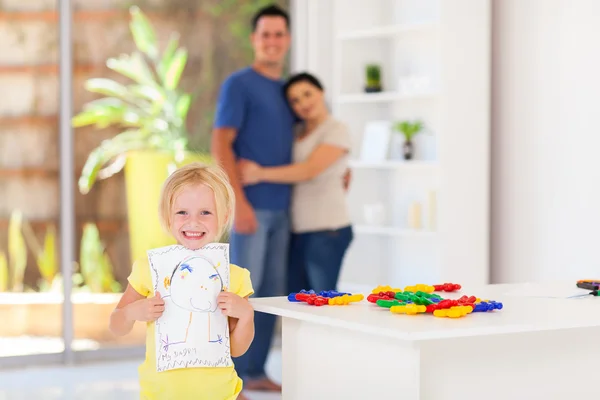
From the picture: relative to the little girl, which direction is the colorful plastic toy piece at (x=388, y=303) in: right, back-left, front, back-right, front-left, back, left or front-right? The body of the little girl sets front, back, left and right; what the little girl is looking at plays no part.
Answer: left

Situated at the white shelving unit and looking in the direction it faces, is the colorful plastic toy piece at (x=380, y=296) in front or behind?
in front

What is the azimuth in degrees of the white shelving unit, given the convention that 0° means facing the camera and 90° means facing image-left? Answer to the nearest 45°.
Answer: approximately 45°

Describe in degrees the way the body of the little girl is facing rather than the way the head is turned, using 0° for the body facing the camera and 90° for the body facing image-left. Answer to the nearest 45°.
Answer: approximately 0°

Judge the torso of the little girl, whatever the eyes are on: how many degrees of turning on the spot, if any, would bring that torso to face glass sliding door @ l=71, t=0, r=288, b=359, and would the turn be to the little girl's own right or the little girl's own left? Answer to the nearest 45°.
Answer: approximately 180°

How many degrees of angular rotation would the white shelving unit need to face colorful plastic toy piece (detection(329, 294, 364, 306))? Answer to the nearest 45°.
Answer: approximately 45° to its left

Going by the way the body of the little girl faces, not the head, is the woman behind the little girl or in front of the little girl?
behind

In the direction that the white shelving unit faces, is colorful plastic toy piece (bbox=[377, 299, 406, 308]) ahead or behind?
ahead
